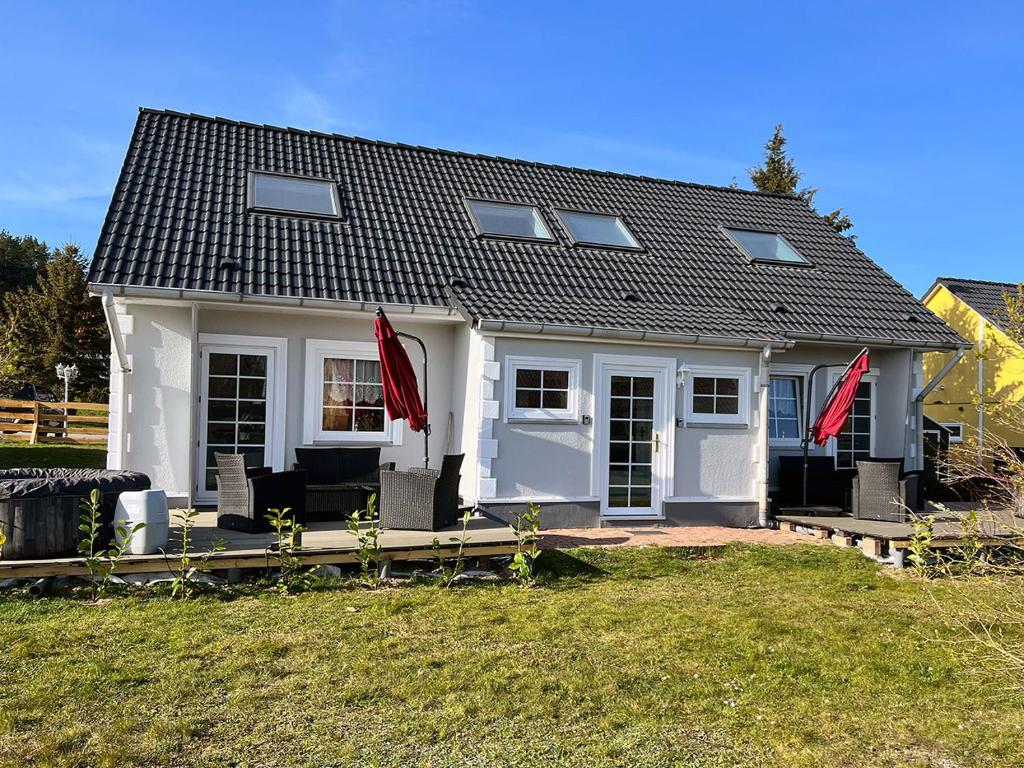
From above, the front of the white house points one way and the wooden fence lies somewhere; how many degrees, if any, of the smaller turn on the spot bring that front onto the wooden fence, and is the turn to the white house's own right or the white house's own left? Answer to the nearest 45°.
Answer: approximately 135° to the white house's own right

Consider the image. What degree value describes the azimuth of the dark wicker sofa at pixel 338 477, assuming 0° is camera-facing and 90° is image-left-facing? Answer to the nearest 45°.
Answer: approximately 0°

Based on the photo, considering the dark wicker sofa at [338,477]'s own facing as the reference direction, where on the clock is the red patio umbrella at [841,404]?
The red patio umbrella is roughly at 9 o'clock from the dark wicker sofa.

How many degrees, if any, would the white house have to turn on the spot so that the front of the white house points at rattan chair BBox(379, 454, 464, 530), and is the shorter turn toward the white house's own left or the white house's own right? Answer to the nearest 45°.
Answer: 0° — it already faces it

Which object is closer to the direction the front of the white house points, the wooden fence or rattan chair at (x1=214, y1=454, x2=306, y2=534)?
the rattan chair

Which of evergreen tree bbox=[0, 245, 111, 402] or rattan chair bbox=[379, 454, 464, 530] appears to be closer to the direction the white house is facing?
the rattan chair

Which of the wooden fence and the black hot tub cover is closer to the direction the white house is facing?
the black hot tub cover
